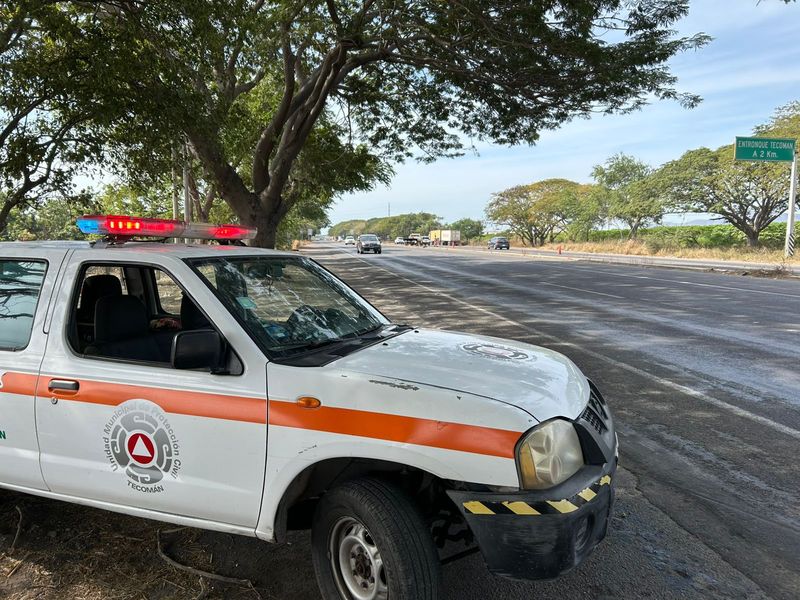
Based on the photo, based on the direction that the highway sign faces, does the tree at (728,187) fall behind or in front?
behind

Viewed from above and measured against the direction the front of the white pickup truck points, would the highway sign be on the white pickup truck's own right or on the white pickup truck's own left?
on the white pickup truck's own left

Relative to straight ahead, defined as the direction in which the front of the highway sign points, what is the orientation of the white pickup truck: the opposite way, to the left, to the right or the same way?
to the left

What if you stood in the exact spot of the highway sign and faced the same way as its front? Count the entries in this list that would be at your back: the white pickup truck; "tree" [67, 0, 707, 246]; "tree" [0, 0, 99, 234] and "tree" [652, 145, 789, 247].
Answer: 1

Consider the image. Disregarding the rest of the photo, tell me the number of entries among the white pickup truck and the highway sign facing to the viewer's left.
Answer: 0

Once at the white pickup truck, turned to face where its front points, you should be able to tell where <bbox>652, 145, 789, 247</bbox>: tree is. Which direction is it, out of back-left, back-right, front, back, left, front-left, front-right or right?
left

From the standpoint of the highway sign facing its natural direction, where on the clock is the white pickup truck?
The white pickup truck is roughly at 12 o'clock from the highway sign.

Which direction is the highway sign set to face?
toward the camera

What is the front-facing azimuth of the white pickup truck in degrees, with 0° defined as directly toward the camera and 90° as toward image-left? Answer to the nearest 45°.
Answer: approximately 315°

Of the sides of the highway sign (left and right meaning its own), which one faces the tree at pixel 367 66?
front

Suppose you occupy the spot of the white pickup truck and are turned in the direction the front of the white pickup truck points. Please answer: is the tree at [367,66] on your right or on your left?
on your left

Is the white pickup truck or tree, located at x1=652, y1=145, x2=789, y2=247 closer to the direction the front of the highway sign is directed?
the white pickup truck

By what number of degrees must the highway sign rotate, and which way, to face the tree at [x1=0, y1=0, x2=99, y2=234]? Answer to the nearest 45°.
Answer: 0° — it already faces it
